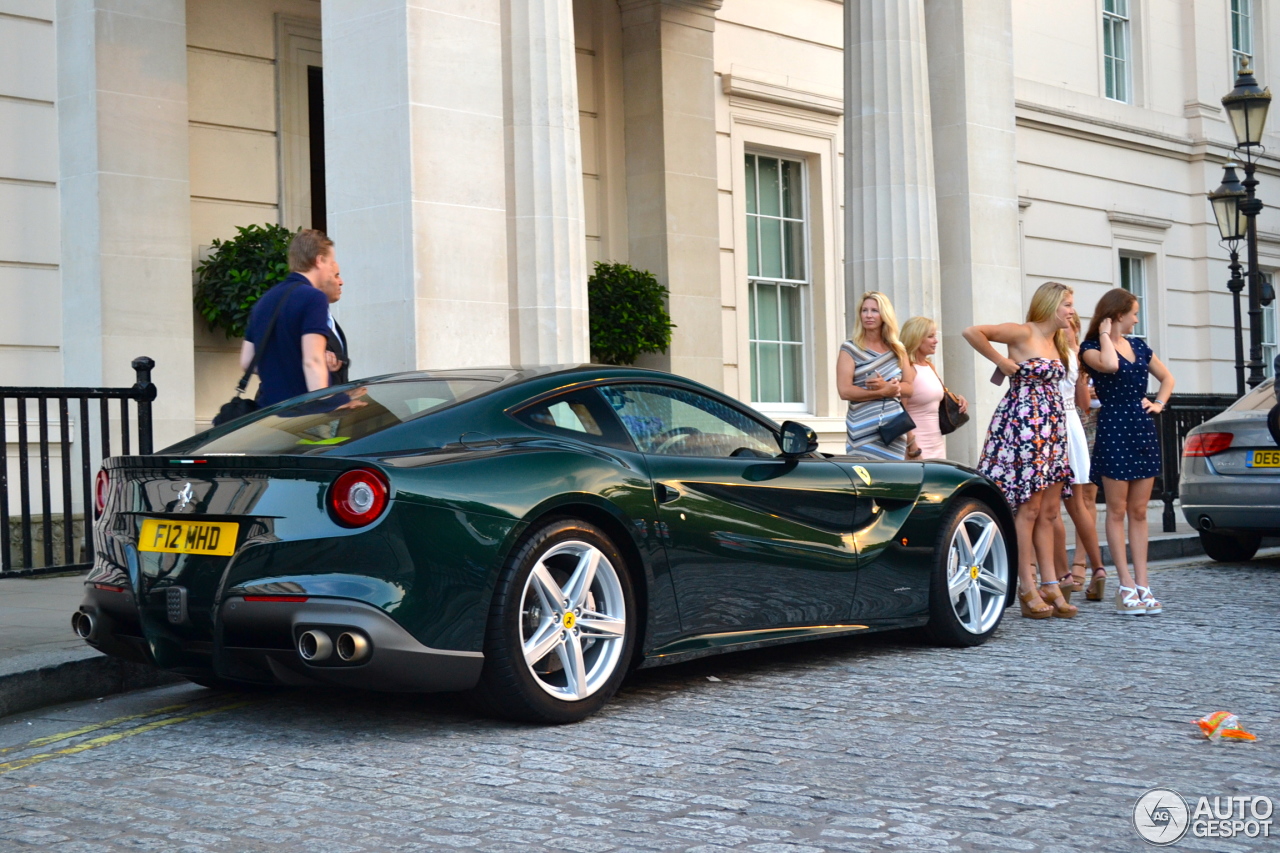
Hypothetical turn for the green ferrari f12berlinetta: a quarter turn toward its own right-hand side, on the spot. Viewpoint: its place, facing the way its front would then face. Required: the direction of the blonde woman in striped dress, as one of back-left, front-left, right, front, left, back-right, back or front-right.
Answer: left

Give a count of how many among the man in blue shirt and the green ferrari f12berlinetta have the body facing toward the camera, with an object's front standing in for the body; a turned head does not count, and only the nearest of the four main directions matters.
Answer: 0

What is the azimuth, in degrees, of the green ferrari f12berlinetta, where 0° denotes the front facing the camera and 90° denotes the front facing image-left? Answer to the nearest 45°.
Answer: approximately 225°

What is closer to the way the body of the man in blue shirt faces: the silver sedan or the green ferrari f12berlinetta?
the silver sedan

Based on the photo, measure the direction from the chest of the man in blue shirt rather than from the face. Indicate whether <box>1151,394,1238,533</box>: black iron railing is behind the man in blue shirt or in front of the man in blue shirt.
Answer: in front

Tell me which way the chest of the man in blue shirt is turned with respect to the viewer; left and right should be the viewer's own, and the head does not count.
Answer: facing away from the viewer and to the right of the viewer

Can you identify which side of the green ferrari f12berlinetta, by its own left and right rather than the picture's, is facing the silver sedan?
front

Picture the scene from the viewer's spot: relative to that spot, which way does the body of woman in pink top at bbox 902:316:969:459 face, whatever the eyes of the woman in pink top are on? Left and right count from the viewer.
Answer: facing the viewer and to the right of the viewer

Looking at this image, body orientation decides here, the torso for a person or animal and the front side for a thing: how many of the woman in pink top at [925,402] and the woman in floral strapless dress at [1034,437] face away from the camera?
0

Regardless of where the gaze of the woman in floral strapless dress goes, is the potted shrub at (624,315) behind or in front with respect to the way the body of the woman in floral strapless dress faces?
behind

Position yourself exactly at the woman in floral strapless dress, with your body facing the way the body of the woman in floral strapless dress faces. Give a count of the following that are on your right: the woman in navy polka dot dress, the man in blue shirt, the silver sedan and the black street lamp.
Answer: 1
